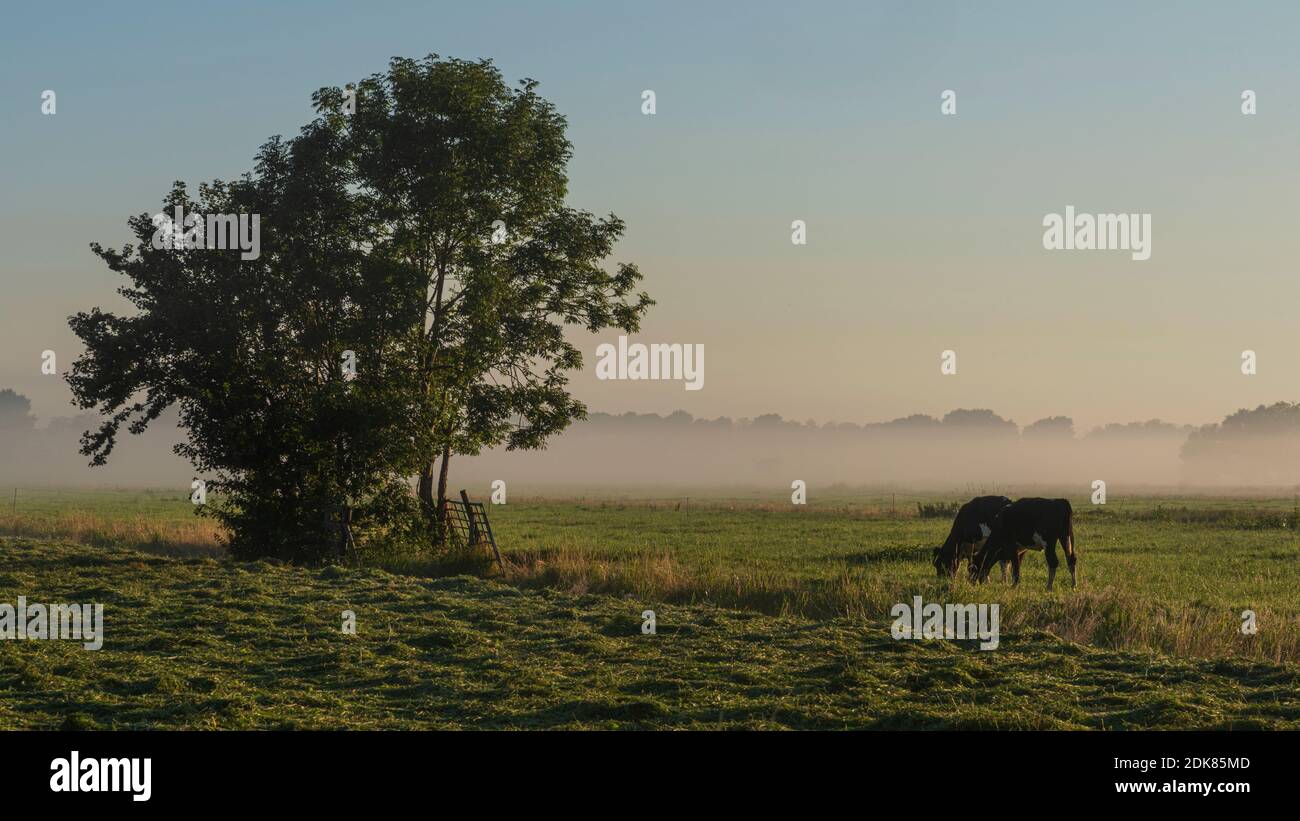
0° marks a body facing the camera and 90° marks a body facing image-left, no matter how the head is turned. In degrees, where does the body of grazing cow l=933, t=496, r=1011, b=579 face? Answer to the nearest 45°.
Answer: approximately 90°

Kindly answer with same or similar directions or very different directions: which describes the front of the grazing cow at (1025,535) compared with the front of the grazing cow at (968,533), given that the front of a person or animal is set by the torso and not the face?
same or similar directions

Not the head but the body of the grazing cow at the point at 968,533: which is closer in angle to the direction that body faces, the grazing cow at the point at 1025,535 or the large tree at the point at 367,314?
the large tree

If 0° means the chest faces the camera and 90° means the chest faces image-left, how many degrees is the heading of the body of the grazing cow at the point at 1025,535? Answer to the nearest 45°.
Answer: approximately 90°

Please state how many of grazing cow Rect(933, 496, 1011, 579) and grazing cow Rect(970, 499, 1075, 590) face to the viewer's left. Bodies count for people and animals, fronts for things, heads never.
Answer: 2

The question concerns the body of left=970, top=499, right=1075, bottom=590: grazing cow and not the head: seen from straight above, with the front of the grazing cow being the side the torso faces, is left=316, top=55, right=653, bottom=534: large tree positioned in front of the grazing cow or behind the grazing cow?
in front

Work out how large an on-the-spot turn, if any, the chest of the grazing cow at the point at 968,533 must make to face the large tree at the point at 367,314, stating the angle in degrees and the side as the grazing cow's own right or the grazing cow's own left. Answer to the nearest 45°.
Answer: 0° — it already faces it
